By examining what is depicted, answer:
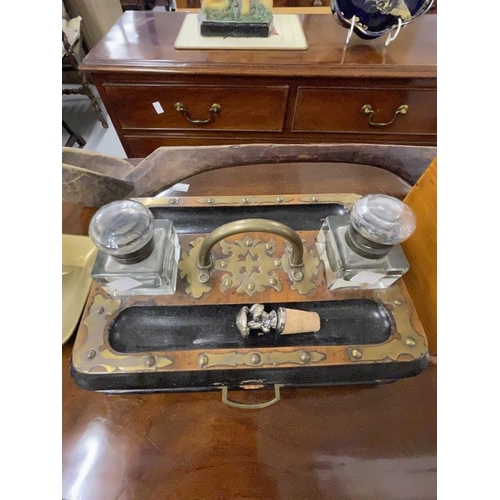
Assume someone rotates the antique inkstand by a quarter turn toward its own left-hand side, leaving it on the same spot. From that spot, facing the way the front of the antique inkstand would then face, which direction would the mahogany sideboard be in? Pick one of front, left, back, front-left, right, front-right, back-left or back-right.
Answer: left

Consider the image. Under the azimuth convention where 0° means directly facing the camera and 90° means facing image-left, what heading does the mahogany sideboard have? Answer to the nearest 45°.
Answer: approximately 0°

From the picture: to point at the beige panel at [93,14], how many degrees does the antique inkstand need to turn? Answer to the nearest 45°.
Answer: approximately 180°

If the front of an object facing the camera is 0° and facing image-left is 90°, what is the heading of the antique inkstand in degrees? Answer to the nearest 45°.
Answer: approximately 0°
